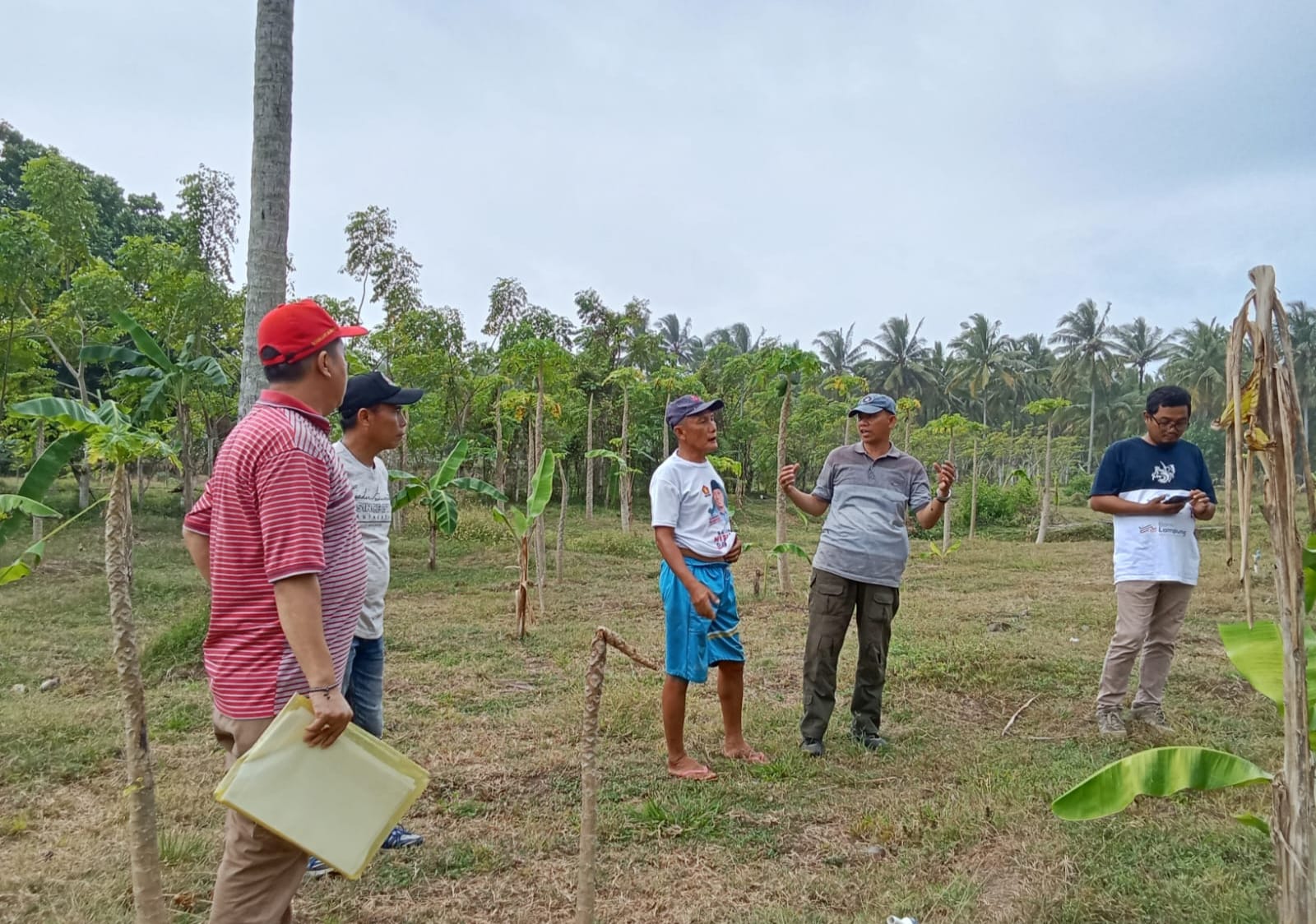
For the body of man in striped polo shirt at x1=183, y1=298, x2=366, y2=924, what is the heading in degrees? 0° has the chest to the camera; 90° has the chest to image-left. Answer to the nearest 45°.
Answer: approximately 270°

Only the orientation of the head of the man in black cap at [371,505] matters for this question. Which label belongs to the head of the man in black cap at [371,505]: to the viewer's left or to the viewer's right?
to the viewer's right

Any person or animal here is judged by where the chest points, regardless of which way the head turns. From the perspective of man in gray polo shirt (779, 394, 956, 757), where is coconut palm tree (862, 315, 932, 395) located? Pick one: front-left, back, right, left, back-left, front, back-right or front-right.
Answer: back

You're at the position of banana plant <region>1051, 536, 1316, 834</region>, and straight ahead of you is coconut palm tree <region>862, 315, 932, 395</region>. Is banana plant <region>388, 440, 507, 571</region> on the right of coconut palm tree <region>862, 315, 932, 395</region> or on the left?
left

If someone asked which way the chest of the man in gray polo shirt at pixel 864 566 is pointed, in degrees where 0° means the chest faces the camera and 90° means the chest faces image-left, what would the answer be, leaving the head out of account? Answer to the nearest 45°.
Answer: approximately 0°

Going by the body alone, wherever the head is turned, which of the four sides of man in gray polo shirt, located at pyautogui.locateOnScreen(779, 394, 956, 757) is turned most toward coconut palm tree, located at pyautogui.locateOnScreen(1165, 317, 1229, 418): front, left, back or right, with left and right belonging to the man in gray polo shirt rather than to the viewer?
back

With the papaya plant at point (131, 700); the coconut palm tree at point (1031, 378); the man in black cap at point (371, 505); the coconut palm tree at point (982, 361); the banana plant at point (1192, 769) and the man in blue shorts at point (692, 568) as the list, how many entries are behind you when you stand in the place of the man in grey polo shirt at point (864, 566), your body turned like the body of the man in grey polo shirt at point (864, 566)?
2

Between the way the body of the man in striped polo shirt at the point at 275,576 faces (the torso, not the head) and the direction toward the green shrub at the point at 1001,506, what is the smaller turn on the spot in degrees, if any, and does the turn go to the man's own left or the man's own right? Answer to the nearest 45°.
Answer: approximately 45° to the man's own left

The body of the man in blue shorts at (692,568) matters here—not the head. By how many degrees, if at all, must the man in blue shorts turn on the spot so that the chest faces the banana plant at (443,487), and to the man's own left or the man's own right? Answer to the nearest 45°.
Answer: approximately 180°

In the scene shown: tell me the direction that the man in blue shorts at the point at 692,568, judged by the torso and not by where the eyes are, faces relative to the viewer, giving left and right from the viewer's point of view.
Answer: facing the viewer and to the right of the viewer

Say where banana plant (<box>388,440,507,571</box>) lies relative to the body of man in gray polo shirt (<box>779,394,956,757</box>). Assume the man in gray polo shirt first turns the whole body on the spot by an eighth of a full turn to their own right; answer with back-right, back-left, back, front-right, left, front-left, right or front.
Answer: right

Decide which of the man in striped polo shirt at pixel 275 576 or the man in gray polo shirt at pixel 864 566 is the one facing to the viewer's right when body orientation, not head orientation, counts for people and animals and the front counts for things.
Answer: the man in striped polo shirt at pixel 275 576

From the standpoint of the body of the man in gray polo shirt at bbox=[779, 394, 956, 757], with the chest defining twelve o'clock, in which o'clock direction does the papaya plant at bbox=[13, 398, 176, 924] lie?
The papaya plant is roughly at 1 o'clock from the man in gray polo shirt.

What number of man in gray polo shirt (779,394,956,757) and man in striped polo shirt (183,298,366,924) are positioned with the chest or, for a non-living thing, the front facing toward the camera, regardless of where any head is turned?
1
